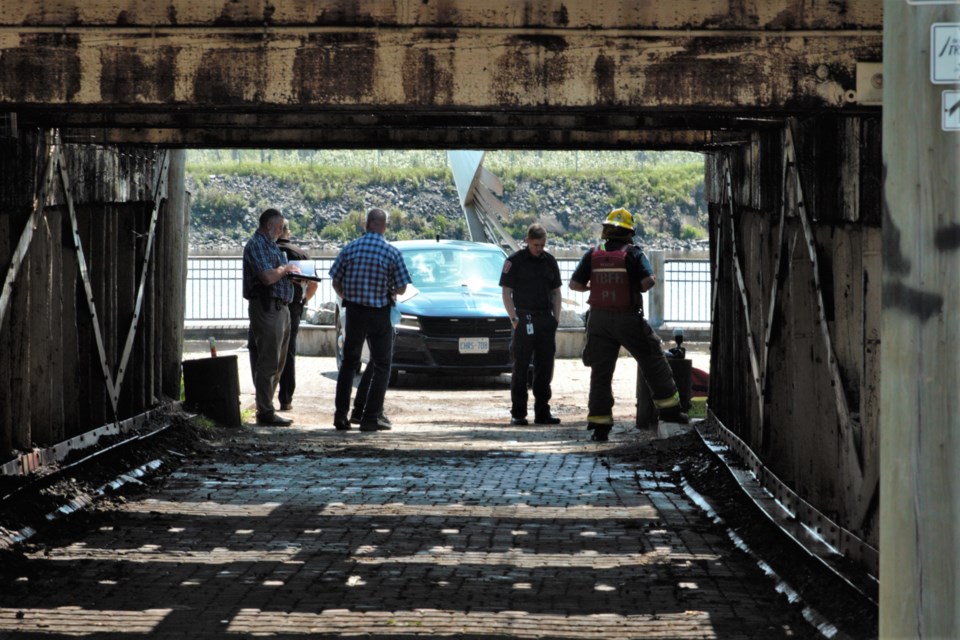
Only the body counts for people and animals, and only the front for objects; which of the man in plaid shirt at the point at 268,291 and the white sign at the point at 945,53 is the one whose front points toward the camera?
the white sign

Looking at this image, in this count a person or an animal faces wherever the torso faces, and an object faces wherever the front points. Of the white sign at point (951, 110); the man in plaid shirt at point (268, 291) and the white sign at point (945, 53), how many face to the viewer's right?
1

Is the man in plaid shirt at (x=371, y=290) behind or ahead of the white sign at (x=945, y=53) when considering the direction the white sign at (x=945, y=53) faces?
behind

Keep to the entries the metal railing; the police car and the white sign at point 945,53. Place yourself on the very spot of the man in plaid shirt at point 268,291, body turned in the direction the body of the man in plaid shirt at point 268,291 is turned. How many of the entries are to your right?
1

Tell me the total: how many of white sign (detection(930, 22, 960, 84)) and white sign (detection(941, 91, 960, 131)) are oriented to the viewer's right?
0

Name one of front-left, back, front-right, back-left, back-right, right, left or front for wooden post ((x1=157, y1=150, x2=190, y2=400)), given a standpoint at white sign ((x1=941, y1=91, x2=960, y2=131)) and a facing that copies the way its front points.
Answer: back-right

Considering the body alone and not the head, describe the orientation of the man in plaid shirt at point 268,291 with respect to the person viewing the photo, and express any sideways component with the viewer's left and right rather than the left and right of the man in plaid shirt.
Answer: facing to the right of the viewer

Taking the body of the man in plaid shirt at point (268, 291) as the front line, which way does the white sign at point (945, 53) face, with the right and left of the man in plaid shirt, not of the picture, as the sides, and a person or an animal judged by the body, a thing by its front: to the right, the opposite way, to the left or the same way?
to the right

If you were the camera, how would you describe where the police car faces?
facing the viewer and to the right of the viewer

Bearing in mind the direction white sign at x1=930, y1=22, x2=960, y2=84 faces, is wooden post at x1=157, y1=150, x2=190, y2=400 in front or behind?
behind

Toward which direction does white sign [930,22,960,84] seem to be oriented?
toward the camera

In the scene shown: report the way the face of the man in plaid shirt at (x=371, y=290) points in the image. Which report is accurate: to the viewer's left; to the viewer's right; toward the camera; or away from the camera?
away from the camera

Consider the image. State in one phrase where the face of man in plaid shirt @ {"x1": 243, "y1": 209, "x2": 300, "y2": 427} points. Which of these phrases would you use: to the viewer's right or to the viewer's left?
to the viewer's right
